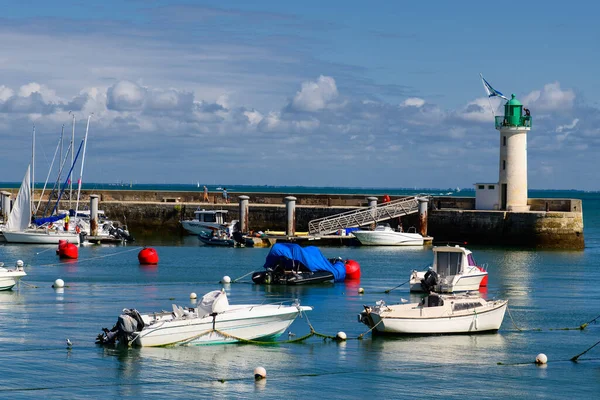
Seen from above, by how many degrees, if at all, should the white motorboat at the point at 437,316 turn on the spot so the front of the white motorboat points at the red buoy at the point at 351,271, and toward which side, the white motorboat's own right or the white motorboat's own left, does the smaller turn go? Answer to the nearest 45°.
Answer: approximately 90° to the white motorboat's own left

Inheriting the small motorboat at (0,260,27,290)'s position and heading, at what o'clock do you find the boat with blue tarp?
The boat with blue tarp is roughly at 12 o'clock from the small motorboat.

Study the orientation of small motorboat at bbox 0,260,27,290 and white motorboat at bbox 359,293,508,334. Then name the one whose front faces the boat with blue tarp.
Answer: the small motorboat

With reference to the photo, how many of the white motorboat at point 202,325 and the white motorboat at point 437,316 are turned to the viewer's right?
2

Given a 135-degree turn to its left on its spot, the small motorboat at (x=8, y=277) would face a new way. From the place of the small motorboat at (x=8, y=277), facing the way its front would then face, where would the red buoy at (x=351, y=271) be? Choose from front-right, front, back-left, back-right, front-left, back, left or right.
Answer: back-right

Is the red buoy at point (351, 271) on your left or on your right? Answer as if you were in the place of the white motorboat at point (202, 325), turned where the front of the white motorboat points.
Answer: on your left

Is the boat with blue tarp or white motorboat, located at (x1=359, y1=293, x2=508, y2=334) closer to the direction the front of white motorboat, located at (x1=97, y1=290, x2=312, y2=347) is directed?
the white motorboat

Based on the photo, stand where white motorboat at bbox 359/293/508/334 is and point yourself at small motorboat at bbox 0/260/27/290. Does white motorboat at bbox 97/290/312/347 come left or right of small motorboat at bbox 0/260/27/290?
left

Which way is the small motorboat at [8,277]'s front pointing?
to the viewer's right

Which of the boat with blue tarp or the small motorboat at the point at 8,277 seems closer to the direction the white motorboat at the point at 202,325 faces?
the boat with blue tarp

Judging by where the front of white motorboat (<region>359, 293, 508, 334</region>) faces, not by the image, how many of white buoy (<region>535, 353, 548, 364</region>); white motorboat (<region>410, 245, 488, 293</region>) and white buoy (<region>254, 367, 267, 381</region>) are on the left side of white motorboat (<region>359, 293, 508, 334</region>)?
1

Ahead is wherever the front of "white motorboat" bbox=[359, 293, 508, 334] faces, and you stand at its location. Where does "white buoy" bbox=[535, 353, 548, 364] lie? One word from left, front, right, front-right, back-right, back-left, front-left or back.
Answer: front-right

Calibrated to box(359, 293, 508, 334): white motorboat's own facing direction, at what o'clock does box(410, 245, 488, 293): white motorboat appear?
box(410, 245, 488, 293): white motorboat is roughly at 9 o'clock from box(359, 293, 508, 334): white motorboat.

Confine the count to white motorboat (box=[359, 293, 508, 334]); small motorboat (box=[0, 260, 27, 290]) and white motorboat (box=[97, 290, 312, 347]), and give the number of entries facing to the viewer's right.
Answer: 3

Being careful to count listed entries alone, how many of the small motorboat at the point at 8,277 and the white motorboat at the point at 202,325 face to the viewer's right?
2

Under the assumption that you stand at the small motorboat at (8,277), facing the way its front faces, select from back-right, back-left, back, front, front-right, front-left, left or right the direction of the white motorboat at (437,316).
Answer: front-right

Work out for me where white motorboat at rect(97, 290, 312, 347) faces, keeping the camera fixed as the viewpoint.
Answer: facing to the right of the viewer

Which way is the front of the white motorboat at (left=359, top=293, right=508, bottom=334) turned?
to the viewer's right
